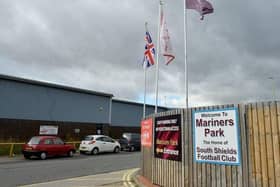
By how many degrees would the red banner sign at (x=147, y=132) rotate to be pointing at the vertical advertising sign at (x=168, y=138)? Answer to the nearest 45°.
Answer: approximately 45° to its left

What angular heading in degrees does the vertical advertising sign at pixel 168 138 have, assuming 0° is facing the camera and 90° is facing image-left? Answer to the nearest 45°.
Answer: approximately 45°

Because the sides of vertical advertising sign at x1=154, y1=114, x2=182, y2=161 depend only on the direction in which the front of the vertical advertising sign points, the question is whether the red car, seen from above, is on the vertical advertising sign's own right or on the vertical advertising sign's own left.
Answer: on the vertical advertising sign's own right

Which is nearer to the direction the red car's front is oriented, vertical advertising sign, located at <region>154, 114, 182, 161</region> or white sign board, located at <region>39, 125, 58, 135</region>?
the white sign board

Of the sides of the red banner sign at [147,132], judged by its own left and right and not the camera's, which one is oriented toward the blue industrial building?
right

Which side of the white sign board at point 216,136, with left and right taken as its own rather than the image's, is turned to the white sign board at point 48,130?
right
